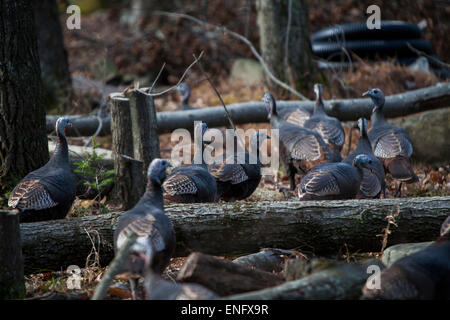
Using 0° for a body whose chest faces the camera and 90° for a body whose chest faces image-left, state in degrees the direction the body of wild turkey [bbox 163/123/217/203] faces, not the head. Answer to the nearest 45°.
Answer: approximately 270°

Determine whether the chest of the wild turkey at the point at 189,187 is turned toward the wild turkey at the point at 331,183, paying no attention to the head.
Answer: yes

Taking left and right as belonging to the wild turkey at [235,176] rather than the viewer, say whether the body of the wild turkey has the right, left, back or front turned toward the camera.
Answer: right

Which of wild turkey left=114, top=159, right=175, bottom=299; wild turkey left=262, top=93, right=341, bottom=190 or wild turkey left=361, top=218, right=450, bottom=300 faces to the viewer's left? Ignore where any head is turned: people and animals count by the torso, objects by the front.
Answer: wild turkey left=262, top=93, right=341, bottom=190

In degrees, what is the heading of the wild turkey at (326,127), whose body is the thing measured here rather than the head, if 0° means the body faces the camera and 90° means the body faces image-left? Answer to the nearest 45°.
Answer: approximately 135°

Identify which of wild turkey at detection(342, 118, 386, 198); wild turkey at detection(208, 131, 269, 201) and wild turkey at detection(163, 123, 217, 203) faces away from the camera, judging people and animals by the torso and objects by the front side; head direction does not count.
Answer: wild turkey at detection(342, 118, 386, 198)

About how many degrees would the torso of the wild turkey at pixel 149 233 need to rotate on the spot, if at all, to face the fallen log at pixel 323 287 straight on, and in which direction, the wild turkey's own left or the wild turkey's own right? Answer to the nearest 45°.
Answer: approximately 90° to the wild turkey's own right

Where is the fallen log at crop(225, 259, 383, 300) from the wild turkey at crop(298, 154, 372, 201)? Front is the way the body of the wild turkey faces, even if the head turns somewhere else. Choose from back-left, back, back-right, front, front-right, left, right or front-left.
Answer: right

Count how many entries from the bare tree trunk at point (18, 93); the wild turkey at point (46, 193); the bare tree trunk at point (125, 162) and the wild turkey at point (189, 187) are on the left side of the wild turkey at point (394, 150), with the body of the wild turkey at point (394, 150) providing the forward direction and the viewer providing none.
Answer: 4

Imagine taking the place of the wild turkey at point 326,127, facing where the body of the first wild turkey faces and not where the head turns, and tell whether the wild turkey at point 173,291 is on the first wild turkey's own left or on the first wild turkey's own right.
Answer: on the first wild turkey's own left

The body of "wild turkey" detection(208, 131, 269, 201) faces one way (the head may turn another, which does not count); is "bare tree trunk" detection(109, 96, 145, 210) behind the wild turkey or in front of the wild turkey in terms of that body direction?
behind

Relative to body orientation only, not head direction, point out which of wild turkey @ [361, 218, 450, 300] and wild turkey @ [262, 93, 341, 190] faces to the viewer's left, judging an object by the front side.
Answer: wild turkey @ [262, 93, 341, 190]

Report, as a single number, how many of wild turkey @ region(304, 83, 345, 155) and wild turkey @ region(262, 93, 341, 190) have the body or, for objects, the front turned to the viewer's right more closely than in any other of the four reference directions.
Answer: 0

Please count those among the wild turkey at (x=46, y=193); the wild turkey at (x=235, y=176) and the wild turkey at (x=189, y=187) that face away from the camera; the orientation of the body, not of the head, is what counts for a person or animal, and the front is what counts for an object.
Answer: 0

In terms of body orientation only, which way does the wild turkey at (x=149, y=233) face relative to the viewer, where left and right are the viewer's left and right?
facing away from the viewer and to the right of the viewer

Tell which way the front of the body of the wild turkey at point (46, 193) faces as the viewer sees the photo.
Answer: to the viewer's right
